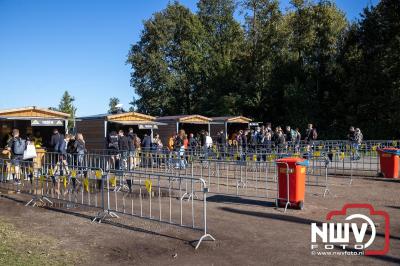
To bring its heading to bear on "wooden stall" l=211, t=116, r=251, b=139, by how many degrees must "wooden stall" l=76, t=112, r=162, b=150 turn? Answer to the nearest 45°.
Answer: approximately 90° to its left

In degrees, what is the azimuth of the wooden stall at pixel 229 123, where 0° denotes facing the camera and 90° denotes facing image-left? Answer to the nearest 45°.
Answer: approximately 315°

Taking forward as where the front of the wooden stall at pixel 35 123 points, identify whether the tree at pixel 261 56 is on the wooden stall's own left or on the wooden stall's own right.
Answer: on the wooden stall's own left

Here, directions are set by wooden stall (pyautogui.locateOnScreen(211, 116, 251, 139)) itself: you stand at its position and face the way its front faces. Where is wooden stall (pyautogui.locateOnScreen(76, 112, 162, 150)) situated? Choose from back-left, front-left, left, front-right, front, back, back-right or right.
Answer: right

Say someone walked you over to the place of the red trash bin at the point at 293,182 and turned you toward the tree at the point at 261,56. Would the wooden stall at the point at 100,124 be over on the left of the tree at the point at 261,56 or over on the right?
left

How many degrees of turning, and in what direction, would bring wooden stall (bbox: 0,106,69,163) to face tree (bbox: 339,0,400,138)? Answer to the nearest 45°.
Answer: approximately 90° to its left

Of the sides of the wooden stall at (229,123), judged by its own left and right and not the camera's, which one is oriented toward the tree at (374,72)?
left

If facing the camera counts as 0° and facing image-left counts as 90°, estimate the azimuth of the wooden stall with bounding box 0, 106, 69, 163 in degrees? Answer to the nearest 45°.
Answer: approximately 0°

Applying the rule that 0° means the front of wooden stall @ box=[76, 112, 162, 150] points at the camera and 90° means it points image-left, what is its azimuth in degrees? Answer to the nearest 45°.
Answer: approximately 315°

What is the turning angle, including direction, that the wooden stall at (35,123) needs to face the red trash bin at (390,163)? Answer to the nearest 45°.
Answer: approximately 45° to its left

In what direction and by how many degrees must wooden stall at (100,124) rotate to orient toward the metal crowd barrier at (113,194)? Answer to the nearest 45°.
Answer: approximately 45° to its right
